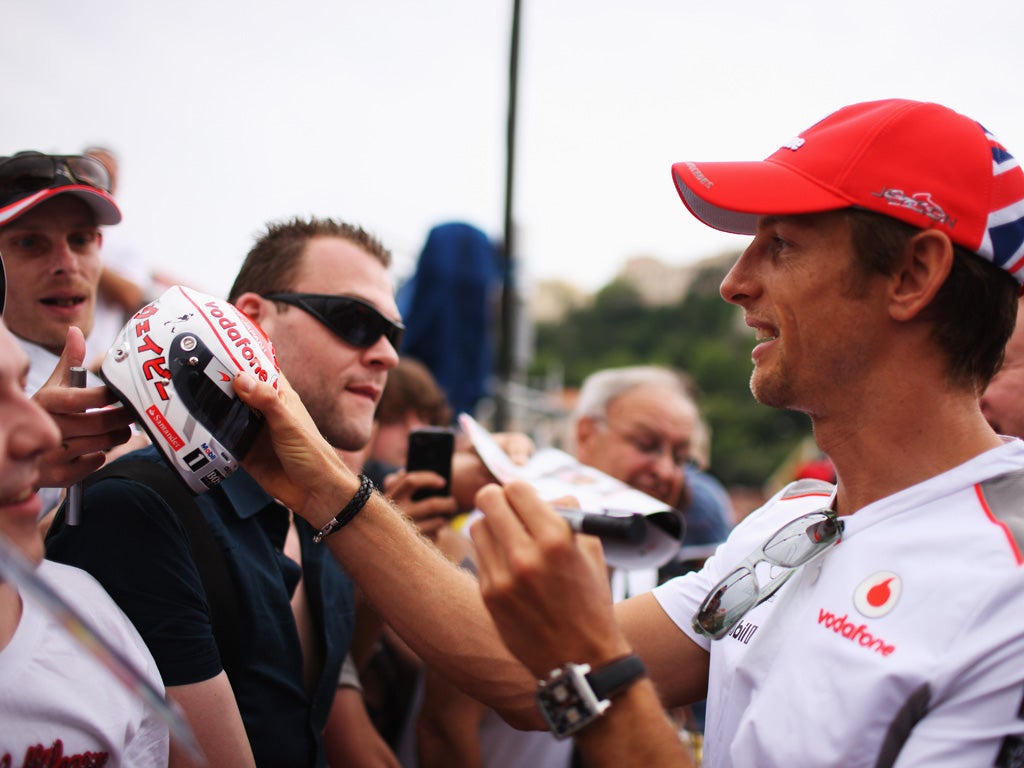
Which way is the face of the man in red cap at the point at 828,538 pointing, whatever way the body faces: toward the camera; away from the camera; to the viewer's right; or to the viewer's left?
to the viewer's left

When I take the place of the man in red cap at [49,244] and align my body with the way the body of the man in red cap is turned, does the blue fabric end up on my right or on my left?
on my left

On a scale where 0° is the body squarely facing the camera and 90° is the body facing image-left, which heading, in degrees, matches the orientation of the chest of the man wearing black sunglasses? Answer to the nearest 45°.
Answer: approximately 315°

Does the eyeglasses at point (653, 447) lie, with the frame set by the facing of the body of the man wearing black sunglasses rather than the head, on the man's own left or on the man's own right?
on the man's own left

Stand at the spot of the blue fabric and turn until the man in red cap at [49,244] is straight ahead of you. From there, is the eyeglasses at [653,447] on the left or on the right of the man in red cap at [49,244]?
left

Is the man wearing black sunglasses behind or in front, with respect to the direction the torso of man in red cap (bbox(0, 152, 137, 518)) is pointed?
in front
